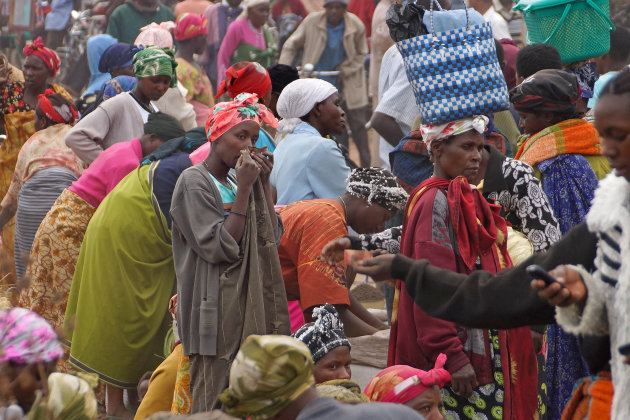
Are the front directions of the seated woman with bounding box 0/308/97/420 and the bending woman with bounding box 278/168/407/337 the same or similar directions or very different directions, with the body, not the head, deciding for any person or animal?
very different directions

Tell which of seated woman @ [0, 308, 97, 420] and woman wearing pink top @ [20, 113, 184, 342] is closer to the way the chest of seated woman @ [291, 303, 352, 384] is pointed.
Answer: the seated woman

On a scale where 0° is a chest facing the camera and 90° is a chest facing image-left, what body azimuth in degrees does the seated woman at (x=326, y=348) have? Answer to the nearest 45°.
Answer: approximately 315°

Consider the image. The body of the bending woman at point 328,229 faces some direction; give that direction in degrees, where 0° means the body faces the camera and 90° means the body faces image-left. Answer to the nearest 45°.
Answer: approximately 270°

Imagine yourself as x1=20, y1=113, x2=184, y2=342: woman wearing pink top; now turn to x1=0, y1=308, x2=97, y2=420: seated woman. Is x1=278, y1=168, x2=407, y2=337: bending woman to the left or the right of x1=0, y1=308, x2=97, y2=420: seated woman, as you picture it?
left
